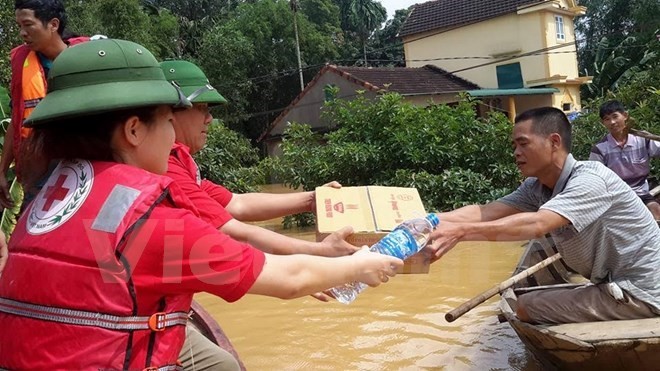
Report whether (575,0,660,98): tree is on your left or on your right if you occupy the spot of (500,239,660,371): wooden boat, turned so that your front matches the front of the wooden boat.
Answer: on your right

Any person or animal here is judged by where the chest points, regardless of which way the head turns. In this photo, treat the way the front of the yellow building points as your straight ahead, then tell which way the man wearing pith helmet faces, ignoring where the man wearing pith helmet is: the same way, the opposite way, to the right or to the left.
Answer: to the left

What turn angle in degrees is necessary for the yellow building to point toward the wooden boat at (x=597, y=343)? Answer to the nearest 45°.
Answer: approximately 45° to its right

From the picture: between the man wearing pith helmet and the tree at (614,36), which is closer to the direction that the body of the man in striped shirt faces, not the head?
the man wearing pith helmet

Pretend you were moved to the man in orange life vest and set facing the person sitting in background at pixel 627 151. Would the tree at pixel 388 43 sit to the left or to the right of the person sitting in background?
left

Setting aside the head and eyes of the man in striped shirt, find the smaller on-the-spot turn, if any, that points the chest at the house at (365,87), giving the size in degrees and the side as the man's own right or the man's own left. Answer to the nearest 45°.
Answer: approximately 90° to the man's own right

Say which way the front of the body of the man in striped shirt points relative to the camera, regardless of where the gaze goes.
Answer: to the viewer's left

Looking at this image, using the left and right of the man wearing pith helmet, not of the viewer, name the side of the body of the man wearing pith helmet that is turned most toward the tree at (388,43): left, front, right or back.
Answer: left

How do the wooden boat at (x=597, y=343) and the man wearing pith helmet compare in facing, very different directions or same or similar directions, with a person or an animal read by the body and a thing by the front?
very different directions

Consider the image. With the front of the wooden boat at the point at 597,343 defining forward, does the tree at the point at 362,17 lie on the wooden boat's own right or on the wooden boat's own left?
on the wooden boat's own right

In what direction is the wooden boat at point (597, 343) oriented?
to the viewer's left

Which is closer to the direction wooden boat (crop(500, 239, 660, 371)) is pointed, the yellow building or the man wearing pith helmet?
the man wearing pith helmet

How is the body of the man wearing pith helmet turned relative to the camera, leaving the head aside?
to the viewer's right
